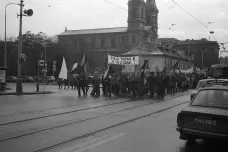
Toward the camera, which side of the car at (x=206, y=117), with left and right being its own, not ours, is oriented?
back
